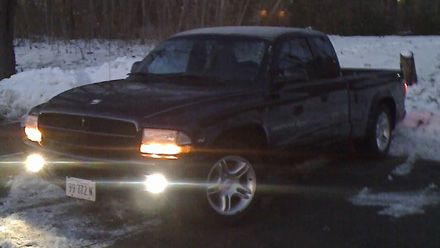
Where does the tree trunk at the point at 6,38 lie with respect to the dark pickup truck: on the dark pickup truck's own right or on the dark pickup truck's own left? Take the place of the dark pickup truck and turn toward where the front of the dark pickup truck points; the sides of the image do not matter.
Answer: on the dark pickup truck's own right

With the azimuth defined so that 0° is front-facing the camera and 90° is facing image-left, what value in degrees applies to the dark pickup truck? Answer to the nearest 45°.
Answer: approximately 45°
